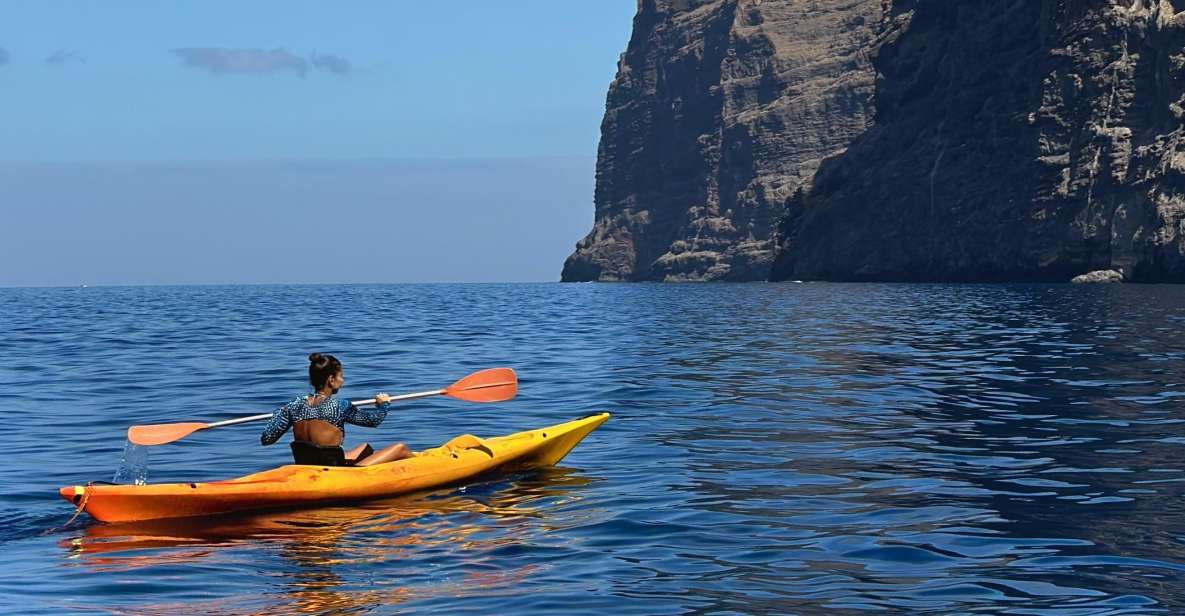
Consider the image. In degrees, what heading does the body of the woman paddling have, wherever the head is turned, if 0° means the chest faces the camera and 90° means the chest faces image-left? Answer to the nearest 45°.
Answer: approximately 225°
